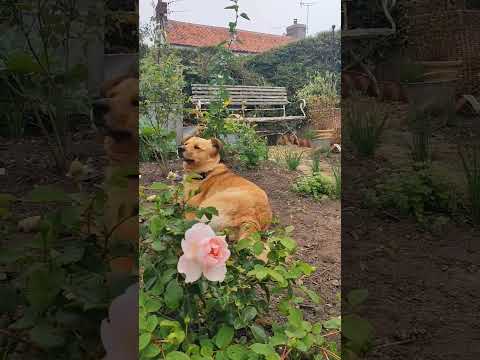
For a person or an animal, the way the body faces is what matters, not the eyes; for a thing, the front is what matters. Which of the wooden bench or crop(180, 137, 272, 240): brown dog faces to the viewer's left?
the brown dog

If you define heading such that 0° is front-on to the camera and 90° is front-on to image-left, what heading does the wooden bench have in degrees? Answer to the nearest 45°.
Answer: approximately 315°

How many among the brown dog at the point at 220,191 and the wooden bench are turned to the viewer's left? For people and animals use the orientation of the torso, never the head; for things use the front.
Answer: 1

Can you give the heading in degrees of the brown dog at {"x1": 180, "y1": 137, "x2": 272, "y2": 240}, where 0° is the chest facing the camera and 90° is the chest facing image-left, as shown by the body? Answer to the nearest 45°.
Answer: approximately 90°
